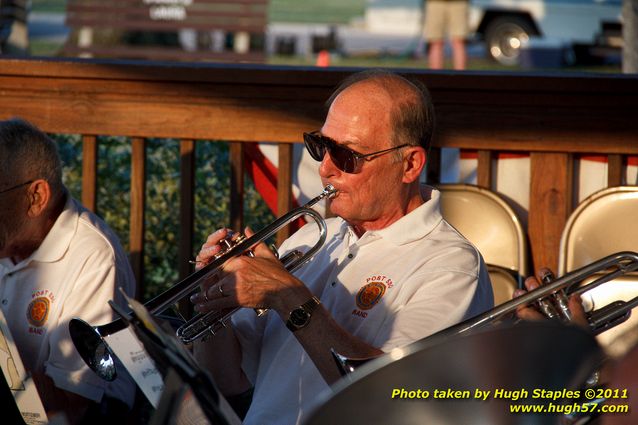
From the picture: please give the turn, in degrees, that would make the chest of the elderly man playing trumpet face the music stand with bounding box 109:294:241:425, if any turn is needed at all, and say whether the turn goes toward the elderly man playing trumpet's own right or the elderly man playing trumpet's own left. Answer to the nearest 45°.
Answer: approximately 45° to the elderly man playing trumpet's own left

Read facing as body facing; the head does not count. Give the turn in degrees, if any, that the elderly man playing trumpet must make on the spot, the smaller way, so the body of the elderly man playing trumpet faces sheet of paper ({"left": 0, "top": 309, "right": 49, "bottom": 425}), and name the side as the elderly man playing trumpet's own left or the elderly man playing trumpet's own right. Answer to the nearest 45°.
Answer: approximately 45° to the elderly man playing trumpet's own right

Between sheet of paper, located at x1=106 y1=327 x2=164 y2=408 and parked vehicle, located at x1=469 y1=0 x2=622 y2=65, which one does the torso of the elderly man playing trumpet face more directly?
the sheet of paper

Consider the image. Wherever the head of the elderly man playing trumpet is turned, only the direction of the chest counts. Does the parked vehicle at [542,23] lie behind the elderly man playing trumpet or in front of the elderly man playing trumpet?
behind

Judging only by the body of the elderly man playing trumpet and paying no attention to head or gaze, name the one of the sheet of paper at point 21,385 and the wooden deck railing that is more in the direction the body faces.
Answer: the sheet of paper

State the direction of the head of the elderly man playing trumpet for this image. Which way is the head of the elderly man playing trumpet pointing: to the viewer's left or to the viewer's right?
to the viewer's left

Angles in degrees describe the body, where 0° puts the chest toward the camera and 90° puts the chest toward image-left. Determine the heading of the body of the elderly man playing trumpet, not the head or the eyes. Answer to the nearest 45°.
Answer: approximately 45°
